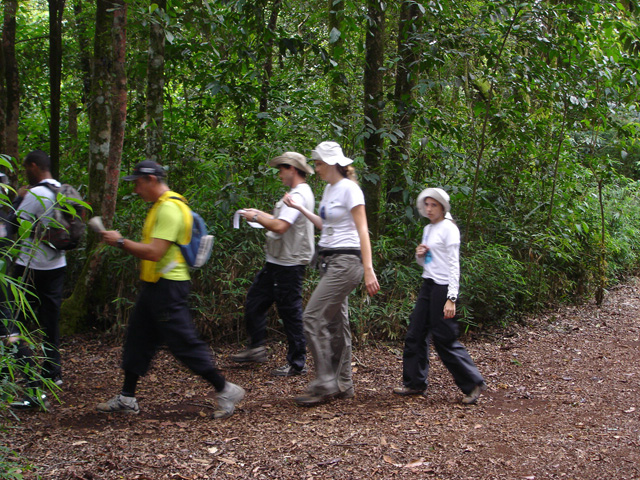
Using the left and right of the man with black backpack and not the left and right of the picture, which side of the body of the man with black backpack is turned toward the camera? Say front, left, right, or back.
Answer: left

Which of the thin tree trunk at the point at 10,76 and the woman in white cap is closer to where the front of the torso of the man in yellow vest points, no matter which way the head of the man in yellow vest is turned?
the thin tree trunk

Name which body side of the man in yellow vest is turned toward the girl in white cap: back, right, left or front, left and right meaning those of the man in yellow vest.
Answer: back

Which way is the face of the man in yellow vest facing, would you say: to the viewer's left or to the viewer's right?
to the viewer's left

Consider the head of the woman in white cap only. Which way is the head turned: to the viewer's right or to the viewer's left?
to the viewer's left

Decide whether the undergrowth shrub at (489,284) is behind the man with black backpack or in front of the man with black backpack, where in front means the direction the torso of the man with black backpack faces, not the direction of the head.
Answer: behind

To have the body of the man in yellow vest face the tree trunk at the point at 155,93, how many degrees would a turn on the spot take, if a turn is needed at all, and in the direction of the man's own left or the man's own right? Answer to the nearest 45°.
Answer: approximately 90° to the man's own right

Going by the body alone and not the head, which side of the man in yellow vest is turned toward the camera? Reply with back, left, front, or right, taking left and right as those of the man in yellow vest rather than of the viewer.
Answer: left

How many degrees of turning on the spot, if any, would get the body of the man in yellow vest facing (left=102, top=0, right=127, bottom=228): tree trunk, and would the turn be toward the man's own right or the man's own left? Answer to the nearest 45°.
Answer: approximately 90° to the man's own right

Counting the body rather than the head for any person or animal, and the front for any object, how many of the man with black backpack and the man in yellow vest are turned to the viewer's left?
2

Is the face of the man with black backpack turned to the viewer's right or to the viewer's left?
to the viewer's left
